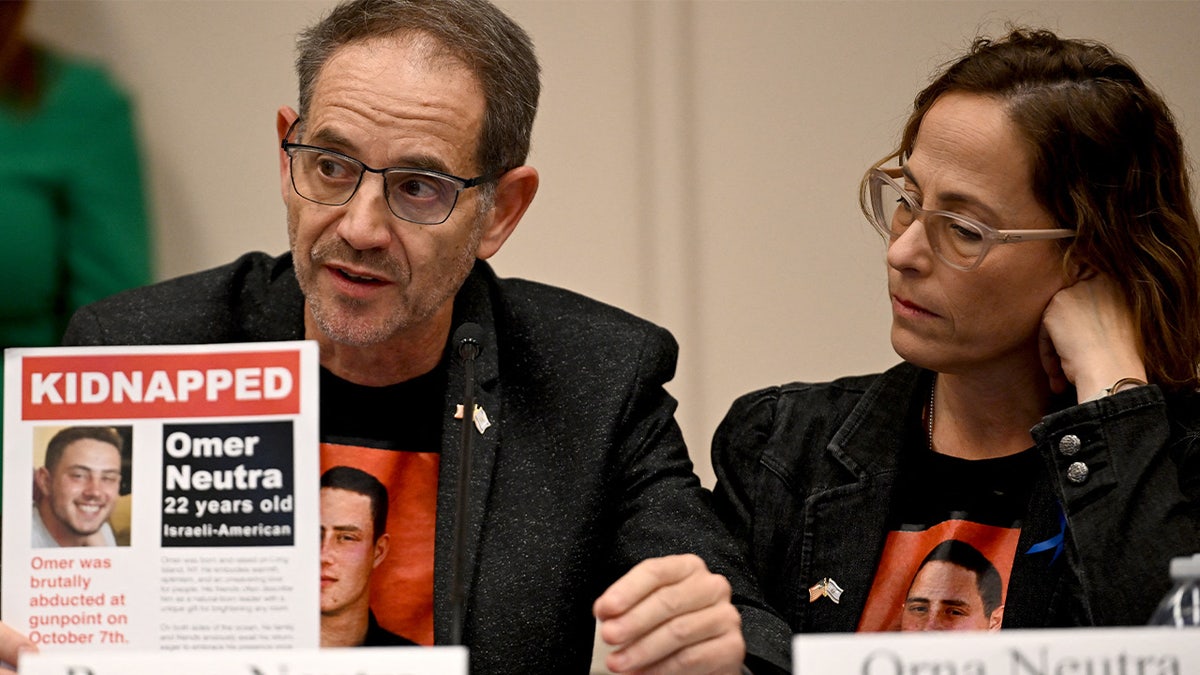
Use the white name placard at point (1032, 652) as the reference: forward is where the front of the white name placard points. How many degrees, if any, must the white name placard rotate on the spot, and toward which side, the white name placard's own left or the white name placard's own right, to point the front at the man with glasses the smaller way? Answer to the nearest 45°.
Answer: approximately 135° to the white name placard's own right

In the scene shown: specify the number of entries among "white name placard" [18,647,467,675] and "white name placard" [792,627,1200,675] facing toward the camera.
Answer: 2
